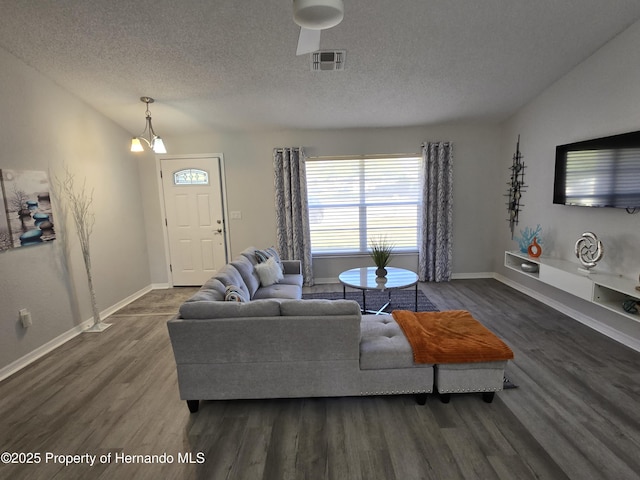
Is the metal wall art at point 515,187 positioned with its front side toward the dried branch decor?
yes

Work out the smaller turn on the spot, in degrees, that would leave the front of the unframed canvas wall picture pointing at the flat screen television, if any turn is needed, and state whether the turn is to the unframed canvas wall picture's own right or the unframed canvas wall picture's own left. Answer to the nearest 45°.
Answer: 0° — it already faces it

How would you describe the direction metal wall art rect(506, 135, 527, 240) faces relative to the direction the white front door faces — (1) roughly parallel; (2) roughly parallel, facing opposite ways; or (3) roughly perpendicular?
roughly perpendicular

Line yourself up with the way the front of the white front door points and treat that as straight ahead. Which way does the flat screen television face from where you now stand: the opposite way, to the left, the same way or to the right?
to the right

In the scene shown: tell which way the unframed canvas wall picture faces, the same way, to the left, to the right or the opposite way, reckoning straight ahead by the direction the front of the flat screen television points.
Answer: the opposite way

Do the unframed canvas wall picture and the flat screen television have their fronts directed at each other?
yes

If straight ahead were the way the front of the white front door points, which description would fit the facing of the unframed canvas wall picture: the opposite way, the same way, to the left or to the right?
to the left

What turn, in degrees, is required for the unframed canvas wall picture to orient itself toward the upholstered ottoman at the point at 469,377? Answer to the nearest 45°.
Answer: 0° — it already faces it

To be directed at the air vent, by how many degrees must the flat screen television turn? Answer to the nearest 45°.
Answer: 0° — it already faces it

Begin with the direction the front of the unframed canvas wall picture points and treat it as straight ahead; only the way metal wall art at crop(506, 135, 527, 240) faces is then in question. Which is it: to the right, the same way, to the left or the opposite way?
the opposite way
